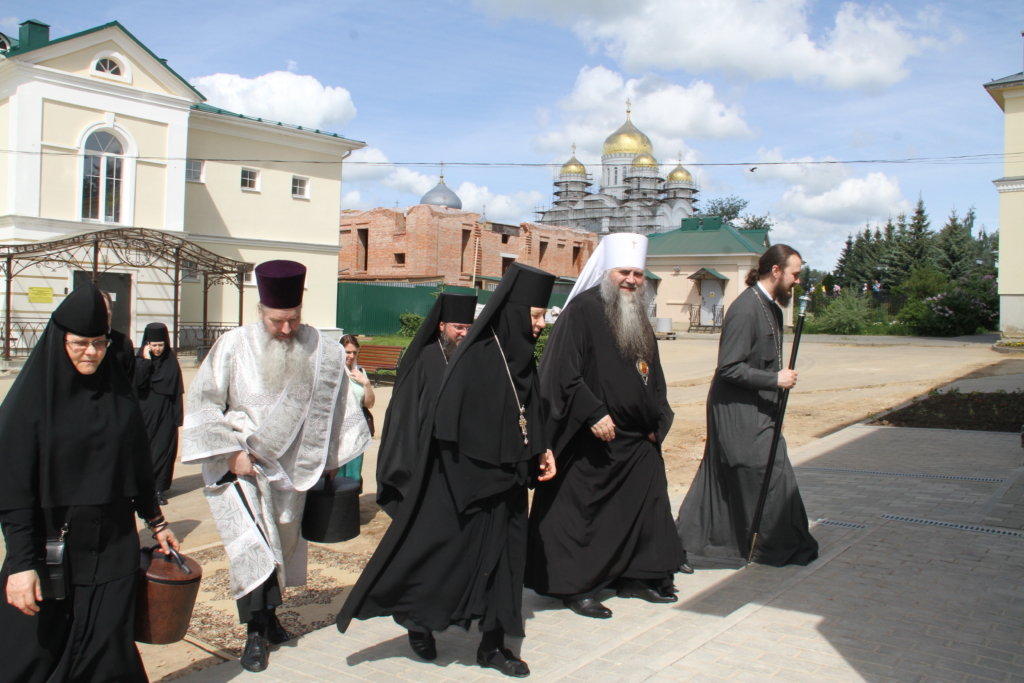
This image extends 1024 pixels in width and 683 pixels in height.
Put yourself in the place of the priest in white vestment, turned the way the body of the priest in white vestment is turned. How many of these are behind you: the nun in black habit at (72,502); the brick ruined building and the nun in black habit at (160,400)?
2

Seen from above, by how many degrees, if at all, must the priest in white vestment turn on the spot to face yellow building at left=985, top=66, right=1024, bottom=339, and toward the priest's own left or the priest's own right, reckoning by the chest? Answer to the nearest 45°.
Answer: approximately 135° to the priest's own left

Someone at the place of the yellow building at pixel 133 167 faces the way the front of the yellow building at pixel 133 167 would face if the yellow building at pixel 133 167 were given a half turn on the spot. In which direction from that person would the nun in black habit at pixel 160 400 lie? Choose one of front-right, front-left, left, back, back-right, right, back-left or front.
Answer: back-left

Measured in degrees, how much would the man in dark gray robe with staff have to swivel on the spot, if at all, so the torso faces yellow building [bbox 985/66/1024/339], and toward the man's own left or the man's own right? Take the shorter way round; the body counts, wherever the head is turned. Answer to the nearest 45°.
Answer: approximately 90° to the man's own left

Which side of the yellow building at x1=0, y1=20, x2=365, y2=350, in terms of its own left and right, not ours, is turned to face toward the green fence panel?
left

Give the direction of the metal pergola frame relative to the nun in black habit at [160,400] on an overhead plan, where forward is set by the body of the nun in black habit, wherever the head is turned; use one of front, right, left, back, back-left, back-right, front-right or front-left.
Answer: back

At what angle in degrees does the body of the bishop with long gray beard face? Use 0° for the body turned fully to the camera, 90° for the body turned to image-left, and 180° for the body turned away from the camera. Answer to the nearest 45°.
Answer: approximately 315°

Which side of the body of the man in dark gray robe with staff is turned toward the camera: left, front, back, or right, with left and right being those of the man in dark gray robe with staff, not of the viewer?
right

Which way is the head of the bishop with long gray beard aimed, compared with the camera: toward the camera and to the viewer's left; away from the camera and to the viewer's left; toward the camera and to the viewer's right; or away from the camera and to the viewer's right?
toward the camera and to the viewer's right

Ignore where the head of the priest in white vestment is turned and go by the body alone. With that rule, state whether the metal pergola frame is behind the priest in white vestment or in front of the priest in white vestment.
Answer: behind

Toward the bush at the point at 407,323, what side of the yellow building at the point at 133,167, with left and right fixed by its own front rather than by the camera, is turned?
left

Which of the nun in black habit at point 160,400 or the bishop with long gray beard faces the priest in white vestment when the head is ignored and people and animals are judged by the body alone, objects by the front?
the nun in black habit
